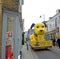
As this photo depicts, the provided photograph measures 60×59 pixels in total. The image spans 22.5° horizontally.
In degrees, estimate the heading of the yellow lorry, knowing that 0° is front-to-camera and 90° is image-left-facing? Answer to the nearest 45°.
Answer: approximately 315°
